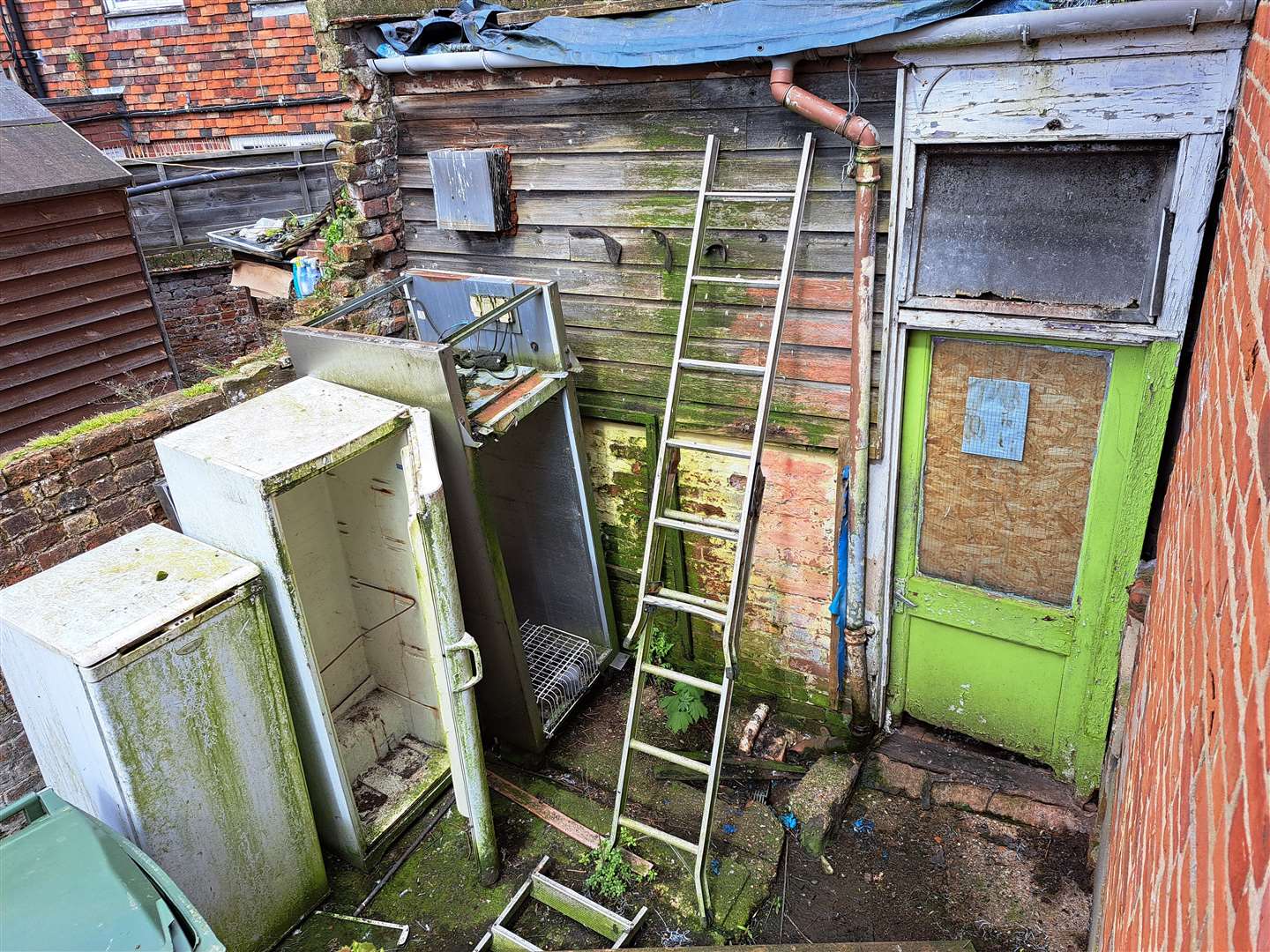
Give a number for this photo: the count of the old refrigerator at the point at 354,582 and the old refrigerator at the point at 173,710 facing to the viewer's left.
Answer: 0

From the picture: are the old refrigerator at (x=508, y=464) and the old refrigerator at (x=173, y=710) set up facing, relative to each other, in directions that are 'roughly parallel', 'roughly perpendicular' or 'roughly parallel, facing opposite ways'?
roughly parallel

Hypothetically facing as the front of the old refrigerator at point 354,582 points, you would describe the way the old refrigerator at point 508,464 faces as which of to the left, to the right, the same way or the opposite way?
the same way

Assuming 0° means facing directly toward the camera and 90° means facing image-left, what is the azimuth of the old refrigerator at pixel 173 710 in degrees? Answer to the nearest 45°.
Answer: approximately 315°

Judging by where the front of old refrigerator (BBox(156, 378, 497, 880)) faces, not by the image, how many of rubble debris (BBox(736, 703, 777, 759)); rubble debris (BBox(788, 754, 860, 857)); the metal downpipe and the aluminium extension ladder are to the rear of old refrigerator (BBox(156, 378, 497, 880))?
0

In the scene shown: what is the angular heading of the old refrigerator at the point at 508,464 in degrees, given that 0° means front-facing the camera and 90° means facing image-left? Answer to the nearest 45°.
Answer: approximately 315°

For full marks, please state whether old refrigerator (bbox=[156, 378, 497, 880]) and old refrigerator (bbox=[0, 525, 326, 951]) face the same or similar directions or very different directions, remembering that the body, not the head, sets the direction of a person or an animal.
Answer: same or similar directions

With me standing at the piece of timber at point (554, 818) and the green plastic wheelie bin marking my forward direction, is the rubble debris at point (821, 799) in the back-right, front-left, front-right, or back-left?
back-left

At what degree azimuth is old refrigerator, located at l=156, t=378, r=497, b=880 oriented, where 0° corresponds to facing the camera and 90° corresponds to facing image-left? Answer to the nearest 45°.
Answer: approximately 315°

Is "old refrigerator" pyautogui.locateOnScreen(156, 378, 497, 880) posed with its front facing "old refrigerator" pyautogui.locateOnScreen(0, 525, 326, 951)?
no

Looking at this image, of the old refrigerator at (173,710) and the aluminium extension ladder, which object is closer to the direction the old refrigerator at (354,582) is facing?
the aluminium extension ladder

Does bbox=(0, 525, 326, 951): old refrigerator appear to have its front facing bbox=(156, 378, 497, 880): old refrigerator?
no

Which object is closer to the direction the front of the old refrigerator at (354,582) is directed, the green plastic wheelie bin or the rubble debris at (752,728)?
the rubble debris

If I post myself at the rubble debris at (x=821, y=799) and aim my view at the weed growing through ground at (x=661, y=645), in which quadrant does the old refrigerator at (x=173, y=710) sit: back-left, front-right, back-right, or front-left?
front-left

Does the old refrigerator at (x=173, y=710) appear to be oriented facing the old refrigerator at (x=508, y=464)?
no
